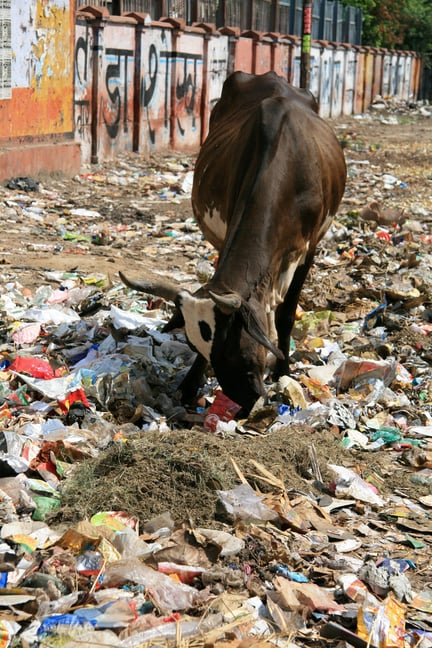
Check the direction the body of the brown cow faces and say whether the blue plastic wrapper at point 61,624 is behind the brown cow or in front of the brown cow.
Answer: in front

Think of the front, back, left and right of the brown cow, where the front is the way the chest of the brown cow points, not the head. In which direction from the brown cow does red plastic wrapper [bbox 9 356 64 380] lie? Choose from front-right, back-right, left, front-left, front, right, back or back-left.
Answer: right

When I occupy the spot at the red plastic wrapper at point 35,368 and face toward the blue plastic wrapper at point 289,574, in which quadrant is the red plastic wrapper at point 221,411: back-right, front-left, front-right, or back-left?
front-left

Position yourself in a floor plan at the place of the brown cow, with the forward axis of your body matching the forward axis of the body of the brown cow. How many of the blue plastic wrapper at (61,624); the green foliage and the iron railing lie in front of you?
1

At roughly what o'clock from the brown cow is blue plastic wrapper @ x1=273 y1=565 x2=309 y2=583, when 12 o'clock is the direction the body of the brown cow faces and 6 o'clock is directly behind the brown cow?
The blue plastic wrapper is roughly at 12 o'clock from the brown cow.

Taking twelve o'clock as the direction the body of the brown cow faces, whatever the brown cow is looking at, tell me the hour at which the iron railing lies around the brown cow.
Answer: The iron railing is roughly at 6 o'clock from the brown cow.

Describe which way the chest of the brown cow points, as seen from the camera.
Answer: toward the camera

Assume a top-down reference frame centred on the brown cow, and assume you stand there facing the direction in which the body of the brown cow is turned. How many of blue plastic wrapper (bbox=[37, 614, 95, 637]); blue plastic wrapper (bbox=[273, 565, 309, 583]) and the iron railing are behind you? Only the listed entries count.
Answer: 1

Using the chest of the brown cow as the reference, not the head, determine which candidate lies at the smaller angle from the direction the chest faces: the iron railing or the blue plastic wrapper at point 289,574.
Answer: the blue plastic wrapper

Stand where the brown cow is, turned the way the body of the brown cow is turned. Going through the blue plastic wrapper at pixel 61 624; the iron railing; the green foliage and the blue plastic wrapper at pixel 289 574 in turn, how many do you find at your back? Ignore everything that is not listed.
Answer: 2

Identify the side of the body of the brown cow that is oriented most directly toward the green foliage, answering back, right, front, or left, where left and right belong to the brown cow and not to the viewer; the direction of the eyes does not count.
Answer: back
